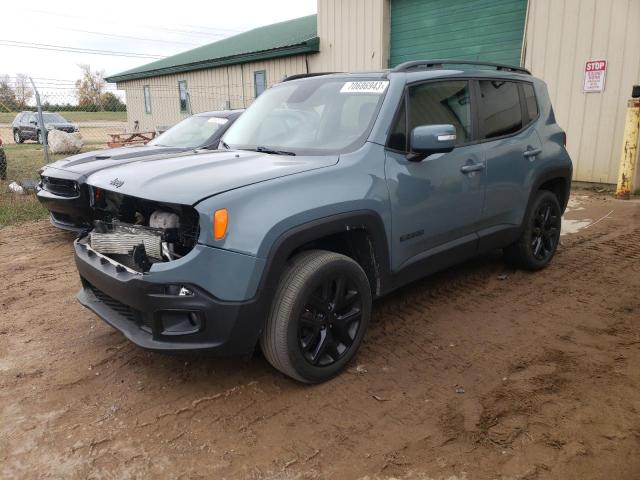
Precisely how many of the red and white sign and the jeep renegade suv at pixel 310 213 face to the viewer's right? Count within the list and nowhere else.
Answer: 0

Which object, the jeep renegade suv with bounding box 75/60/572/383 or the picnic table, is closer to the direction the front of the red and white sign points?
the jeep renegade suv

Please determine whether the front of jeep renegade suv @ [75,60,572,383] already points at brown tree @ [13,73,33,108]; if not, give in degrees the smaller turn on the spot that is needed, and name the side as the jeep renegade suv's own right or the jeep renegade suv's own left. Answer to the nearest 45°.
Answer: approximately 90° to the jeep renegade suv's own right

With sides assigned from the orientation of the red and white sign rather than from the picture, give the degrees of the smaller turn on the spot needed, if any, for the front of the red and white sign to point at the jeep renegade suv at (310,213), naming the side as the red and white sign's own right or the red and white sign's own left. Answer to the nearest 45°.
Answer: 0° — it already faces it

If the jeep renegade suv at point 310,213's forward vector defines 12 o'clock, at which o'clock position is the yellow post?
The yellow post is roughly at 6 o'clock from the jeep renegade suv.

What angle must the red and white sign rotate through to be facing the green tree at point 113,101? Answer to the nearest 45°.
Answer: approximately 135° to its right

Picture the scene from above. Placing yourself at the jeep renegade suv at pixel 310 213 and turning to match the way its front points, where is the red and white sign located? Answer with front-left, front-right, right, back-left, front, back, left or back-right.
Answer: back

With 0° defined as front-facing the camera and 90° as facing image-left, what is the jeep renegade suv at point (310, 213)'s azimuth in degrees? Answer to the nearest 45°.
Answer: approximately 45°

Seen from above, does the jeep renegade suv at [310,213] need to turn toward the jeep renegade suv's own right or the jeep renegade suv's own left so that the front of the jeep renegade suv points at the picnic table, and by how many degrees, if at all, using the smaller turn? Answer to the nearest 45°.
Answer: approximately 90° to the jeep renegade suv's own right
